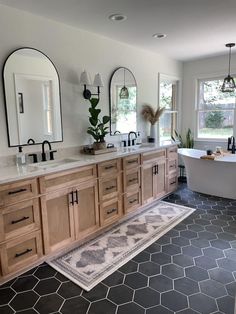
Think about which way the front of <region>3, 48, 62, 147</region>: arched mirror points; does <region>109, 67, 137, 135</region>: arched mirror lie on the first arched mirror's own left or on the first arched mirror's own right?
on the first arched mirror's own left

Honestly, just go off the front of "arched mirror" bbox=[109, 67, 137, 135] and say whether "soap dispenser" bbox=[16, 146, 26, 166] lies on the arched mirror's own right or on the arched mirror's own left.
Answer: on the arched mirror's own right

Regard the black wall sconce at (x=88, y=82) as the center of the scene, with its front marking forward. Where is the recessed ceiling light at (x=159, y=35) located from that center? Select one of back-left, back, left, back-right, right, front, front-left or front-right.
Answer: front-left

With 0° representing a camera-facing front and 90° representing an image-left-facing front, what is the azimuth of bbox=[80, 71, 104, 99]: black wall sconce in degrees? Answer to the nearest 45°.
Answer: approximately 315°

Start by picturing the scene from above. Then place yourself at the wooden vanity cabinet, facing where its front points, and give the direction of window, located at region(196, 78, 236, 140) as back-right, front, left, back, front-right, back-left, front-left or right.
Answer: left

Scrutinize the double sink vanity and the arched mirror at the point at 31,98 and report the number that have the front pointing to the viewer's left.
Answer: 0

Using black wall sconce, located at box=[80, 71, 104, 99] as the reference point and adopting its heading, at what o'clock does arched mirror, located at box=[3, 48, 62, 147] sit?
The arched mirror is roughly at 3 o'clock from the black wall sconce.

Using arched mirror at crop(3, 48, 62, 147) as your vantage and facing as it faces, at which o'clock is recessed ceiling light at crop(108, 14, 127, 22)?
The recessed ceiling light is roughly at 11 o'clock from the arched mirror.

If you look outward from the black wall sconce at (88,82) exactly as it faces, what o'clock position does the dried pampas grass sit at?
The dried pampas grass is roughly at 9 o'clock from the black wall sconce.

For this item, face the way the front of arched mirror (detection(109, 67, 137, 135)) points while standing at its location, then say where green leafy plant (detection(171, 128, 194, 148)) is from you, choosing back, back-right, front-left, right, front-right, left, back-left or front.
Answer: left

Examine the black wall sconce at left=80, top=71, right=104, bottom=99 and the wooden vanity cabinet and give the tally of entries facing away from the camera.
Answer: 0

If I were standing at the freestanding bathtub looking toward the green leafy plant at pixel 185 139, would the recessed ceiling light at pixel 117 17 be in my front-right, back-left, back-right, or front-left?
back-left

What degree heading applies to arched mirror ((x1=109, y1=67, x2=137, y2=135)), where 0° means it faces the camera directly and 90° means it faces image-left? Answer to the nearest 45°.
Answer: approximately 315°
